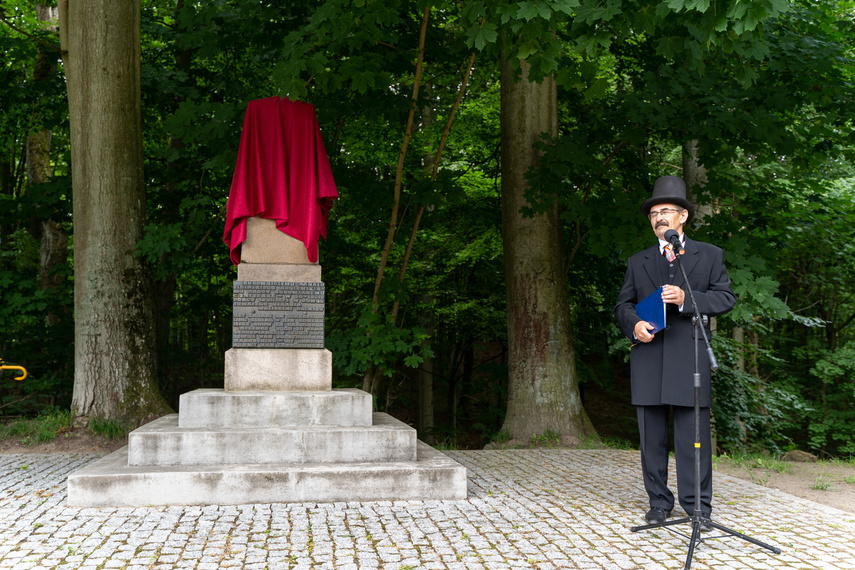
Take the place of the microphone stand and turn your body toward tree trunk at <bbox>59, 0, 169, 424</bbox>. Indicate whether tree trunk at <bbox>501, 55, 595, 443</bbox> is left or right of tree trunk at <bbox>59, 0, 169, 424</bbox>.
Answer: right

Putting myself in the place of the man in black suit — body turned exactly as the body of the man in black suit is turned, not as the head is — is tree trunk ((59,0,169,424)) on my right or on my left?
on my right

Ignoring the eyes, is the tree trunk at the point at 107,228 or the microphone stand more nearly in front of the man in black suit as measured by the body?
the microphone stand

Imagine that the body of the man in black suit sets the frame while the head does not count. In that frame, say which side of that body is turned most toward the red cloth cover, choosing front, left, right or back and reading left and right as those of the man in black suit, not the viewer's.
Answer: right

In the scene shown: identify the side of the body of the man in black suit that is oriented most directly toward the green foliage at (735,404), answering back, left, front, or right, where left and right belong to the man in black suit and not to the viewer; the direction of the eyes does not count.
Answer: back

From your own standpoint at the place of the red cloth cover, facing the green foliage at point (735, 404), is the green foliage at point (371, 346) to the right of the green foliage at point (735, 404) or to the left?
left

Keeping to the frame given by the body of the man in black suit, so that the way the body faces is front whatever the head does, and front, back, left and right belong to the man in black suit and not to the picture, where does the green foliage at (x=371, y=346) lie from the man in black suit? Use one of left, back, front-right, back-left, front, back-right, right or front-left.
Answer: back-right

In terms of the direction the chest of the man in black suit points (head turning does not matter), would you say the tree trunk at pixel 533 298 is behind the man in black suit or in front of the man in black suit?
behind

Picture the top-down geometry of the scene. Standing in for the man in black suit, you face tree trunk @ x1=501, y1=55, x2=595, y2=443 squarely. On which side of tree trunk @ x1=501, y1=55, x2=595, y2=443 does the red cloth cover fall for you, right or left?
left

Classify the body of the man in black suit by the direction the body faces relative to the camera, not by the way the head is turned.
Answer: toward the camera

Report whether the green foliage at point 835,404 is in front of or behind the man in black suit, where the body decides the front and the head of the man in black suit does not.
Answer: behind
